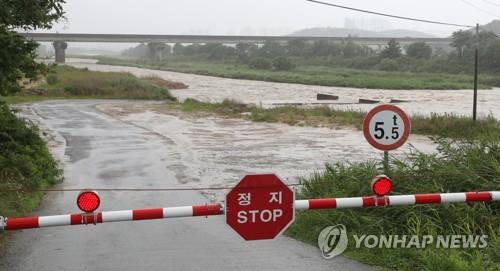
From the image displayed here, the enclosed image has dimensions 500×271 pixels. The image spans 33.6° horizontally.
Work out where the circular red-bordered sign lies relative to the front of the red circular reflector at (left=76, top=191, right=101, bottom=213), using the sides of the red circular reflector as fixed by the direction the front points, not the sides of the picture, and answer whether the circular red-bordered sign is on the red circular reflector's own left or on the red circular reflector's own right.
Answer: on the red circular reflector's own left

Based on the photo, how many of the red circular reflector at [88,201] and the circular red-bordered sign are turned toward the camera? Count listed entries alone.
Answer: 2

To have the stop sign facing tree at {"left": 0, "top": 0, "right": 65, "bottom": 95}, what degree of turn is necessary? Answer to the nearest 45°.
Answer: approximately 135° to its right

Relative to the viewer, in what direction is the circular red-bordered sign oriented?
toward the camera

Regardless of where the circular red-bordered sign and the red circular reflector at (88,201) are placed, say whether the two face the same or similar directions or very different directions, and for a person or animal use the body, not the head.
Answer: same or similar directions

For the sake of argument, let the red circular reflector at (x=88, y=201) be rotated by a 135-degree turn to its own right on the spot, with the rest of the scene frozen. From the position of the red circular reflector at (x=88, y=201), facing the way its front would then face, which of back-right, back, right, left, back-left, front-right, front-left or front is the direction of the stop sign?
back-right

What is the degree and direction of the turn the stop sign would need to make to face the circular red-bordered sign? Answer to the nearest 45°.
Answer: approximately 135° to its left

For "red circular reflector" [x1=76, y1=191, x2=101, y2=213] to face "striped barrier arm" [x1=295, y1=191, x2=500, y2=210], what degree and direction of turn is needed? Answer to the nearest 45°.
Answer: approximately 90° to its left

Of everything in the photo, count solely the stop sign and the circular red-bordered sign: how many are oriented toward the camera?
2

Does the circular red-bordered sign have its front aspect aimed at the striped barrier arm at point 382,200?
yes

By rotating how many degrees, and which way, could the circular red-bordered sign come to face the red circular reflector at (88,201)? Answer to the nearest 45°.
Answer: approximately 45° to its right

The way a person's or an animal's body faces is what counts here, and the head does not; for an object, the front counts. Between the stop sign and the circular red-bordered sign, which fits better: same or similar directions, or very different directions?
same or similar directions
